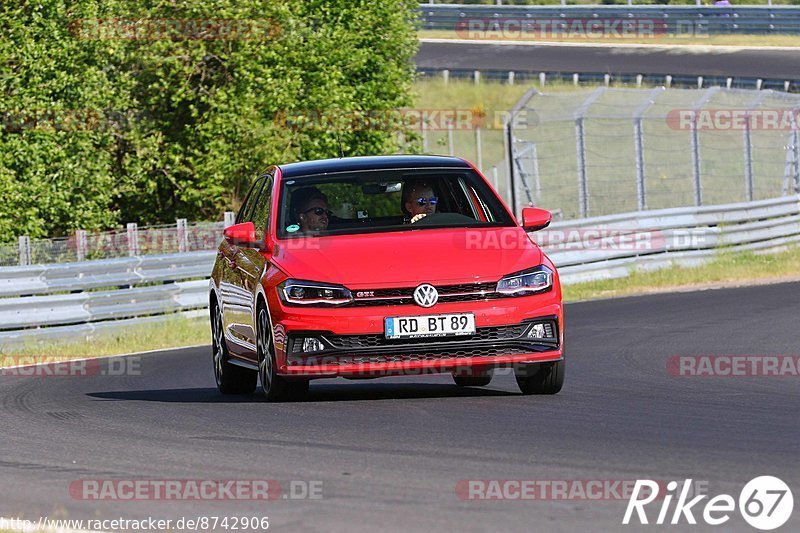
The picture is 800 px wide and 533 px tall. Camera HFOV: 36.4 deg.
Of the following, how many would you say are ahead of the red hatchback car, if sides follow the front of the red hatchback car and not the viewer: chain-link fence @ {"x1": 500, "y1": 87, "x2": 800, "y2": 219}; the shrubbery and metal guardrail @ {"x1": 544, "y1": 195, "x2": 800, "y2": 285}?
0

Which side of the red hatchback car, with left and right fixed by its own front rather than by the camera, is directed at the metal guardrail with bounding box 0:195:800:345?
back

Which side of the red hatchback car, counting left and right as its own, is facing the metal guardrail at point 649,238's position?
back

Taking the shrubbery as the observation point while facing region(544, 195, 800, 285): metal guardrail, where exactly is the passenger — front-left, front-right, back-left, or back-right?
front-right

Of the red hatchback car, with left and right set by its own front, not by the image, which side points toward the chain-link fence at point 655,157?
back

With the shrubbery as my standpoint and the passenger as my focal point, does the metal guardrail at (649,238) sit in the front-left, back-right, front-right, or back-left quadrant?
front-left

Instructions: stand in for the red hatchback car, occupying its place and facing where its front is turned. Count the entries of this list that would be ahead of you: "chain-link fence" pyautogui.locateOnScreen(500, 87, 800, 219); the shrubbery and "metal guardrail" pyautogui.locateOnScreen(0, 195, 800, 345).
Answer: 0

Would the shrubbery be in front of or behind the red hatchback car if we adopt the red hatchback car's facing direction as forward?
behind

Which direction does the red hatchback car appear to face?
toward the camera
